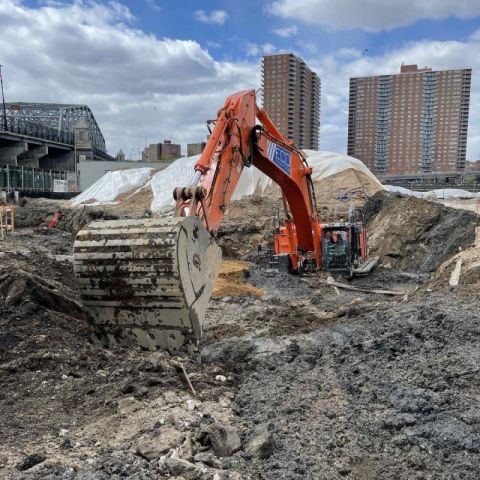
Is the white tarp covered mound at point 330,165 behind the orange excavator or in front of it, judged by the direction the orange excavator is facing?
behind

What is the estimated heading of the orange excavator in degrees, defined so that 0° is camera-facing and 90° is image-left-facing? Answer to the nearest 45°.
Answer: approximately 45°

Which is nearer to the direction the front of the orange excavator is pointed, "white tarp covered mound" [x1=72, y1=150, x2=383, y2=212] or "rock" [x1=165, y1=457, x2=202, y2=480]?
the rock

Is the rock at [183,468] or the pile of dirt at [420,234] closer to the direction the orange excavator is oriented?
the rock

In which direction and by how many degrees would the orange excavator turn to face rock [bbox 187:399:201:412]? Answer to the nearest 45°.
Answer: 0° — it already faces it

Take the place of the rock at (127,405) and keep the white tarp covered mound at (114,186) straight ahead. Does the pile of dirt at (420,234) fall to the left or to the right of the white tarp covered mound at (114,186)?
right

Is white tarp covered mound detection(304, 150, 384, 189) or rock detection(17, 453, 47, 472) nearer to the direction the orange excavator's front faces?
the rock

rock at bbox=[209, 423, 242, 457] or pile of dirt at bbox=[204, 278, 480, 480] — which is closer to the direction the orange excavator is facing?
the rock

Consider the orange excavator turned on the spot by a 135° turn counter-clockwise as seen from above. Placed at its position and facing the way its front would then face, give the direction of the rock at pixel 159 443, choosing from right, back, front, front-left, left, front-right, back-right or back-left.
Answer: right

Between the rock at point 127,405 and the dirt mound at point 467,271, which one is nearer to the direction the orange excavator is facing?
the rock
